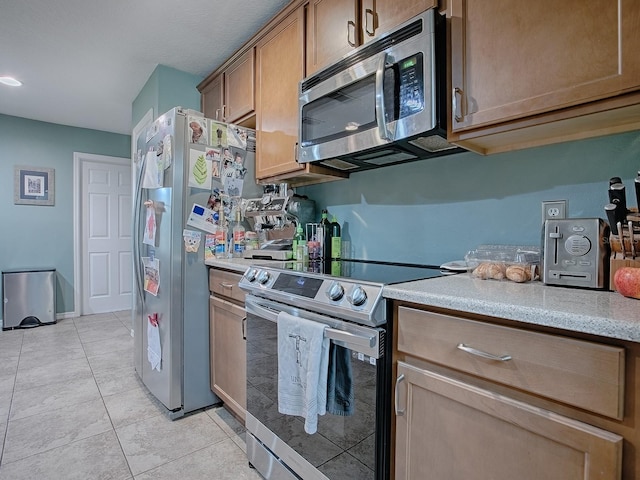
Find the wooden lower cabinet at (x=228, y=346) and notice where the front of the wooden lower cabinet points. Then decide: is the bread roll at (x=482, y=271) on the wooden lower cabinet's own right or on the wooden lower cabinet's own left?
on the wooden lower cabinet's own left

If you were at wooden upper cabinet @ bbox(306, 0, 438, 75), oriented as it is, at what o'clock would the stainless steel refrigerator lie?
The stainless steel refrigerator is roughly at 2 o'clock from the wooden upper cabinet.

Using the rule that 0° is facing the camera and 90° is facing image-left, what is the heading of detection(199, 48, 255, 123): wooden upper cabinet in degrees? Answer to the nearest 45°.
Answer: approximately 45°

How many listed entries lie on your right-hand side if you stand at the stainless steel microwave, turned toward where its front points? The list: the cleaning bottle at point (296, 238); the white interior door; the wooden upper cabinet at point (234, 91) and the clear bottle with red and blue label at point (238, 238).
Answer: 4

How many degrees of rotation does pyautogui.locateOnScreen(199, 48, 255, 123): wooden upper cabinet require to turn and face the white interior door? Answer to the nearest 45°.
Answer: approximately 90° to its right

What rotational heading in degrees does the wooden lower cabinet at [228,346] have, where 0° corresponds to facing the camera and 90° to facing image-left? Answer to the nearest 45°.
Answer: approximately 45°

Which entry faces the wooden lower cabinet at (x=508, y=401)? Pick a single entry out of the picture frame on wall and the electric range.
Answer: the picture frame on wall

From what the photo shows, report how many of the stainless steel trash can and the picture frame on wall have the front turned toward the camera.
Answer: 2

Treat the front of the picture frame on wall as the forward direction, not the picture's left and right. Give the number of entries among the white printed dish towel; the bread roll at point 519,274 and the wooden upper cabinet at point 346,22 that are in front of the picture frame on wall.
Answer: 3

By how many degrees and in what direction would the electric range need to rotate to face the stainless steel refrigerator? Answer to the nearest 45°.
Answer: approximately 90° to its right
